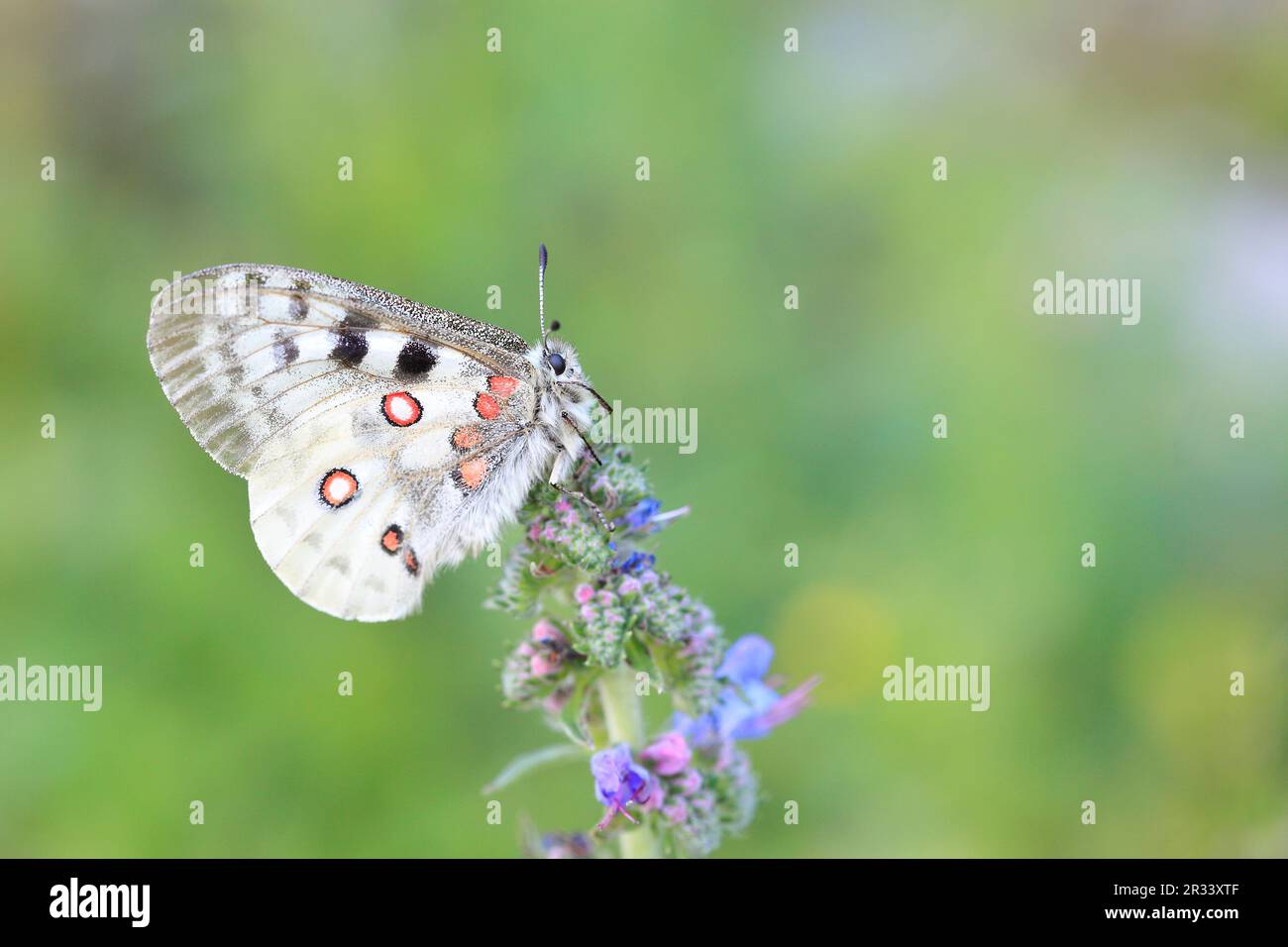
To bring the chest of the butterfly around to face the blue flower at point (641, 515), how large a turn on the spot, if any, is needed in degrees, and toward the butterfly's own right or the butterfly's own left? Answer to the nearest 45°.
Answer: approximately 45° to the butterfly's own right

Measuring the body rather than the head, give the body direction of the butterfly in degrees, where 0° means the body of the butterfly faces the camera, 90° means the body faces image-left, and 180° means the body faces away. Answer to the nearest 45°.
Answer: approximately 270°

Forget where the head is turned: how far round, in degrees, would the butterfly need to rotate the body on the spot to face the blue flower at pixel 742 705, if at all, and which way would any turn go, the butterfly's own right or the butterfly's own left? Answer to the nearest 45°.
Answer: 0° — it already faces it

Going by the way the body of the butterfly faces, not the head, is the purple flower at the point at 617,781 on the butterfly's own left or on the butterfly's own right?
on the butterfly's own right

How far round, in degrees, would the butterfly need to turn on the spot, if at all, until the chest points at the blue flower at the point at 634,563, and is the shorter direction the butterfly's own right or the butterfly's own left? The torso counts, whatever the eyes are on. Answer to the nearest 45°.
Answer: approximately 45° to the butterfly's own right
